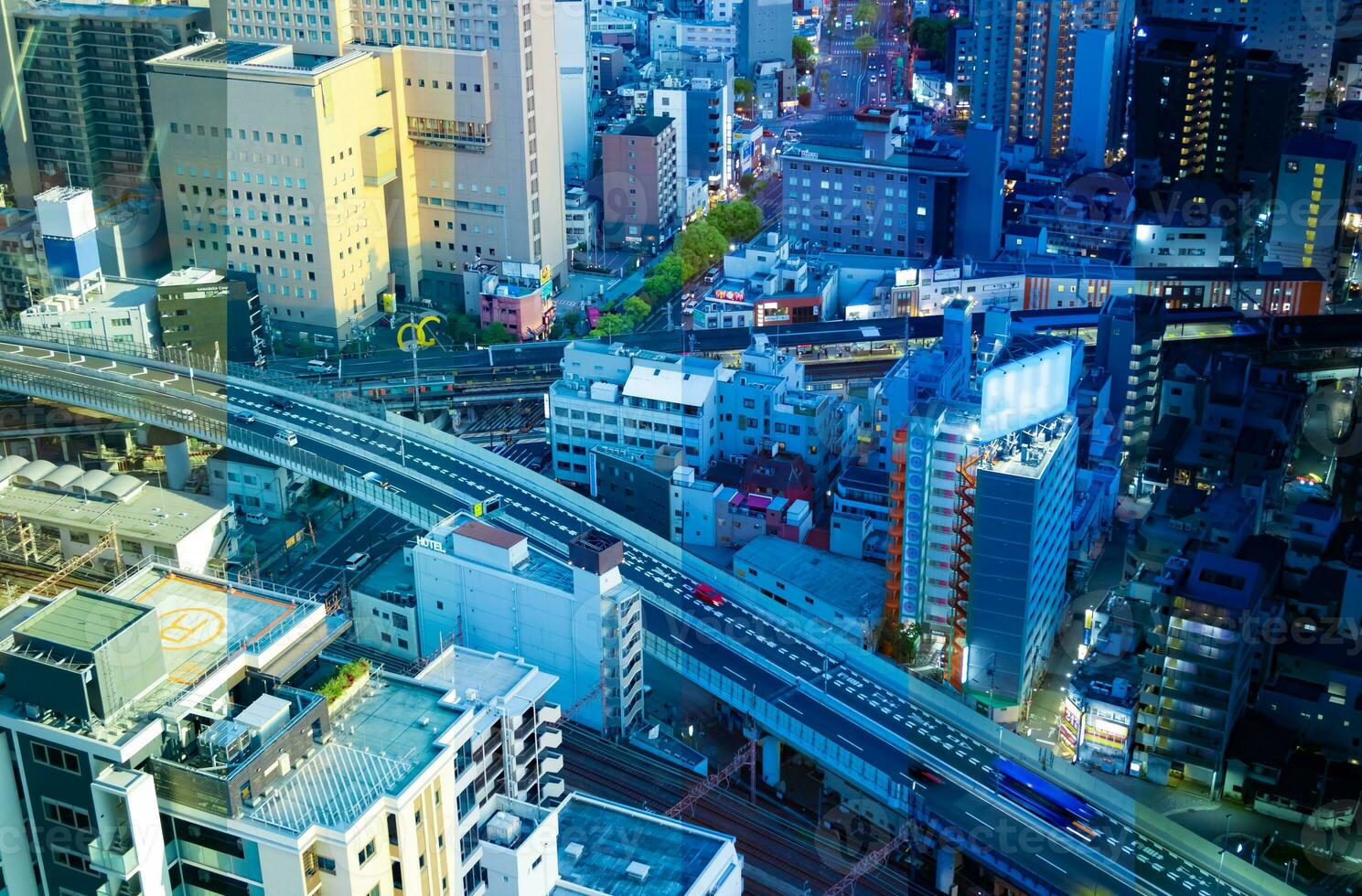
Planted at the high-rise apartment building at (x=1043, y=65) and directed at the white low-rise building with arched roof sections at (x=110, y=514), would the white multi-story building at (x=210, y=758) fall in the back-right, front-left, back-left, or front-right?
front-left

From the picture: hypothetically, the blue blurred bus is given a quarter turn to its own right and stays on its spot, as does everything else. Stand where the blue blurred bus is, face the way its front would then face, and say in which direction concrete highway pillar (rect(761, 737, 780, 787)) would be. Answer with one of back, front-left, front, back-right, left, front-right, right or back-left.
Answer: front-right

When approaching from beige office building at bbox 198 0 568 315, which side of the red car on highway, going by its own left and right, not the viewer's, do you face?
back

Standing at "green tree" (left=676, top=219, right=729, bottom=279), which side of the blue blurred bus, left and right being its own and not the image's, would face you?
back

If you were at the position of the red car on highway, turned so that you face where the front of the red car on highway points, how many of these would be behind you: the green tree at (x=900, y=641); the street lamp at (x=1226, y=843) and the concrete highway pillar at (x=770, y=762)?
0

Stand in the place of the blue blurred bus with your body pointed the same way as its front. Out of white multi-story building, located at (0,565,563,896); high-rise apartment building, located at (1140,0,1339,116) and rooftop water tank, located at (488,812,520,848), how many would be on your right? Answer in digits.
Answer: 2

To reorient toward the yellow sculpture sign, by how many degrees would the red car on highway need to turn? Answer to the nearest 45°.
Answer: approximately 180°

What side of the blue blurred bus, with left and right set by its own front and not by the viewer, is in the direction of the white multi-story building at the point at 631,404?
back

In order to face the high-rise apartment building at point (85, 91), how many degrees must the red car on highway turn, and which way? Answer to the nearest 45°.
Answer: approximately 180°

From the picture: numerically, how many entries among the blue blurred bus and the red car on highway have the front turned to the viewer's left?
0

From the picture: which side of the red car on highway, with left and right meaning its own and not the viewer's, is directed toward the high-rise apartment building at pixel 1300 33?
left

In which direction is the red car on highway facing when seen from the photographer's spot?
facing the viewer and to the right of the viewer

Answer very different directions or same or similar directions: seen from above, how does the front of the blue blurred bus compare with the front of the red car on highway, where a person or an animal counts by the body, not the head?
same or similar directions

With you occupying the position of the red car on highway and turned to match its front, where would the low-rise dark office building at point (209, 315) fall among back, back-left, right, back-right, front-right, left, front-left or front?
back

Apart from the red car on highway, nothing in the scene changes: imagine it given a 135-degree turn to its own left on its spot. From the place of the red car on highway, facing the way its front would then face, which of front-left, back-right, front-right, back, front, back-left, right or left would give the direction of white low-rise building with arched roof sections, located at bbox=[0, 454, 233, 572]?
left

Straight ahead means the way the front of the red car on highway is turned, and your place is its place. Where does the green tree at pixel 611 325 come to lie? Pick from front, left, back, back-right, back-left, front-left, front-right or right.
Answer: back-left

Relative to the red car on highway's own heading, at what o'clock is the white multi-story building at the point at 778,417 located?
The white multi-story building is roughly at 8 o'clock from the red car on highway.

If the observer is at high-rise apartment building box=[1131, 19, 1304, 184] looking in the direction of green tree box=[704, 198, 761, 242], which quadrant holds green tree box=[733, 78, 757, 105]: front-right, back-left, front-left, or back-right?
front-right

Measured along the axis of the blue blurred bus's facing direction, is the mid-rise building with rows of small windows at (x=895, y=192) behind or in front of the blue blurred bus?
behind
